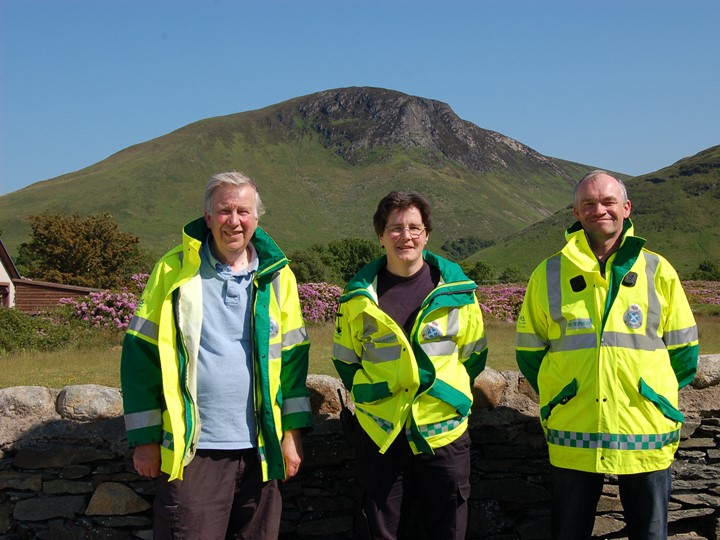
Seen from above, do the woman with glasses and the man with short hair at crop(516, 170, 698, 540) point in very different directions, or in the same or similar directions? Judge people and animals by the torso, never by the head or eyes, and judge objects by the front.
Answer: same or similar directions

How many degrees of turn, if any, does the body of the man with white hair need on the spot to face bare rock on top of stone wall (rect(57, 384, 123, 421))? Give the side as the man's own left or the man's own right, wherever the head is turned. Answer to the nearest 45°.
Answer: approximately 135° to the man's own right

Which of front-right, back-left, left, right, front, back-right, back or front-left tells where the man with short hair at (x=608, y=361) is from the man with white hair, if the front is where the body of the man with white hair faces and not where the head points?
left

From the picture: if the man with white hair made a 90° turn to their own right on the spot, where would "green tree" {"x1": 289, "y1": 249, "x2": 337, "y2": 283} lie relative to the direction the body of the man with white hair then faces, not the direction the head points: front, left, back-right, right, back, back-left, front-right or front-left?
right

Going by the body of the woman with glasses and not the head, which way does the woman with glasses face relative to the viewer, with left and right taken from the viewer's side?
facing the viewer

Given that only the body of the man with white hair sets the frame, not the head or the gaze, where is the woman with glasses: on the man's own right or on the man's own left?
on the man's own left

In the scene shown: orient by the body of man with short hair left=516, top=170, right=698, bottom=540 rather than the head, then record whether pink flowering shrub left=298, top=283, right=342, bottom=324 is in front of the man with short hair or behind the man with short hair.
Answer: behind

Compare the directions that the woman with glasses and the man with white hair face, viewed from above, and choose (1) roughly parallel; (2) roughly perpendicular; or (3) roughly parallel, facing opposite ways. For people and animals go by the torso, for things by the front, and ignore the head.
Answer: roughly parallel

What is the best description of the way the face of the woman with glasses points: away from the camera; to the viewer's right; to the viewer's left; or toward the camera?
toward the camera

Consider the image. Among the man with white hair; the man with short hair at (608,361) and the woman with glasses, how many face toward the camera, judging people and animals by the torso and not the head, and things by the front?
3

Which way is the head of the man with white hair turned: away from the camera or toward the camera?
toward the camera

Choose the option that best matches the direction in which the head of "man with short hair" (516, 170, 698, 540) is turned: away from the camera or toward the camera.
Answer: toward the camera

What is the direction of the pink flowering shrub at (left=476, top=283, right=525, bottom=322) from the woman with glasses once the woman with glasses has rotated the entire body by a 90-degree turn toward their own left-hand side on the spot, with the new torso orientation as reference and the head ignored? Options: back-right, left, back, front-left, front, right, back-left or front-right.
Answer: left

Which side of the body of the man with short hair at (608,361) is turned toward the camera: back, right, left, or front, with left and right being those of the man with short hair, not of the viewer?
front

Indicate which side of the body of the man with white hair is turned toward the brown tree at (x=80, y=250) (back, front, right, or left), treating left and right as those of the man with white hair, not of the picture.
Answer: back
